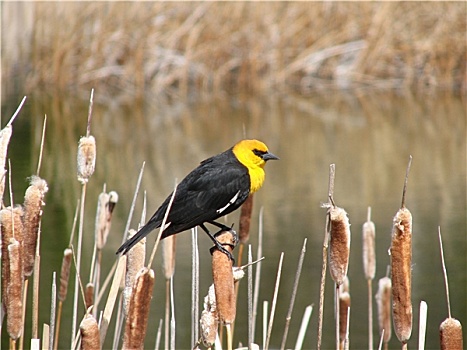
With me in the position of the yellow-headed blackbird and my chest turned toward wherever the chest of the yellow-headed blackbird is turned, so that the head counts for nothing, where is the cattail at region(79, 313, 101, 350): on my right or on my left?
on my right

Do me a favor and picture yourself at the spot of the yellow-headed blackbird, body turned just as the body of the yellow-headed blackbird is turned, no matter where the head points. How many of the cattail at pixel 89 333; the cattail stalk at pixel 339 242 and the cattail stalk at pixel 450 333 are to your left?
0

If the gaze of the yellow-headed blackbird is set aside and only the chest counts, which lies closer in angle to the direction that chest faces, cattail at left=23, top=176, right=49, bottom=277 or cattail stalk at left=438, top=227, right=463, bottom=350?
the cattail stalk

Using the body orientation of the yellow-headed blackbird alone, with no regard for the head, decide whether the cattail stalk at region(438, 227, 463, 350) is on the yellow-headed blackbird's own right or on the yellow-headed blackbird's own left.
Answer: on the yellow-headed blackbird's own right

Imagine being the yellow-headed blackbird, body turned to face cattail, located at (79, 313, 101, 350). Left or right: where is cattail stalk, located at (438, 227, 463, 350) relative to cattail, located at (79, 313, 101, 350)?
left

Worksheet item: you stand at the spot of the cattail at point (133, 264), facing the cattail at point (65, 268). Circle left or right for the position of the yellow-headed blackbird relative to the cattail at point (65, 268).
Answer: right

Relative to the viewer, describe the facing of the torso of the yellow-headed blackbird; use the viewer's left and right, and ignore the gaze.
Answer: facing to the right of the viewer
